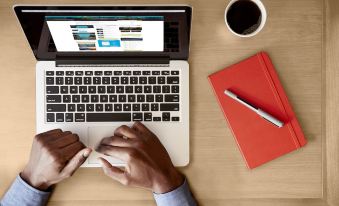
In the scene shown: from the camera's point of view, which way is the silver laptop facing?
toward the camera
